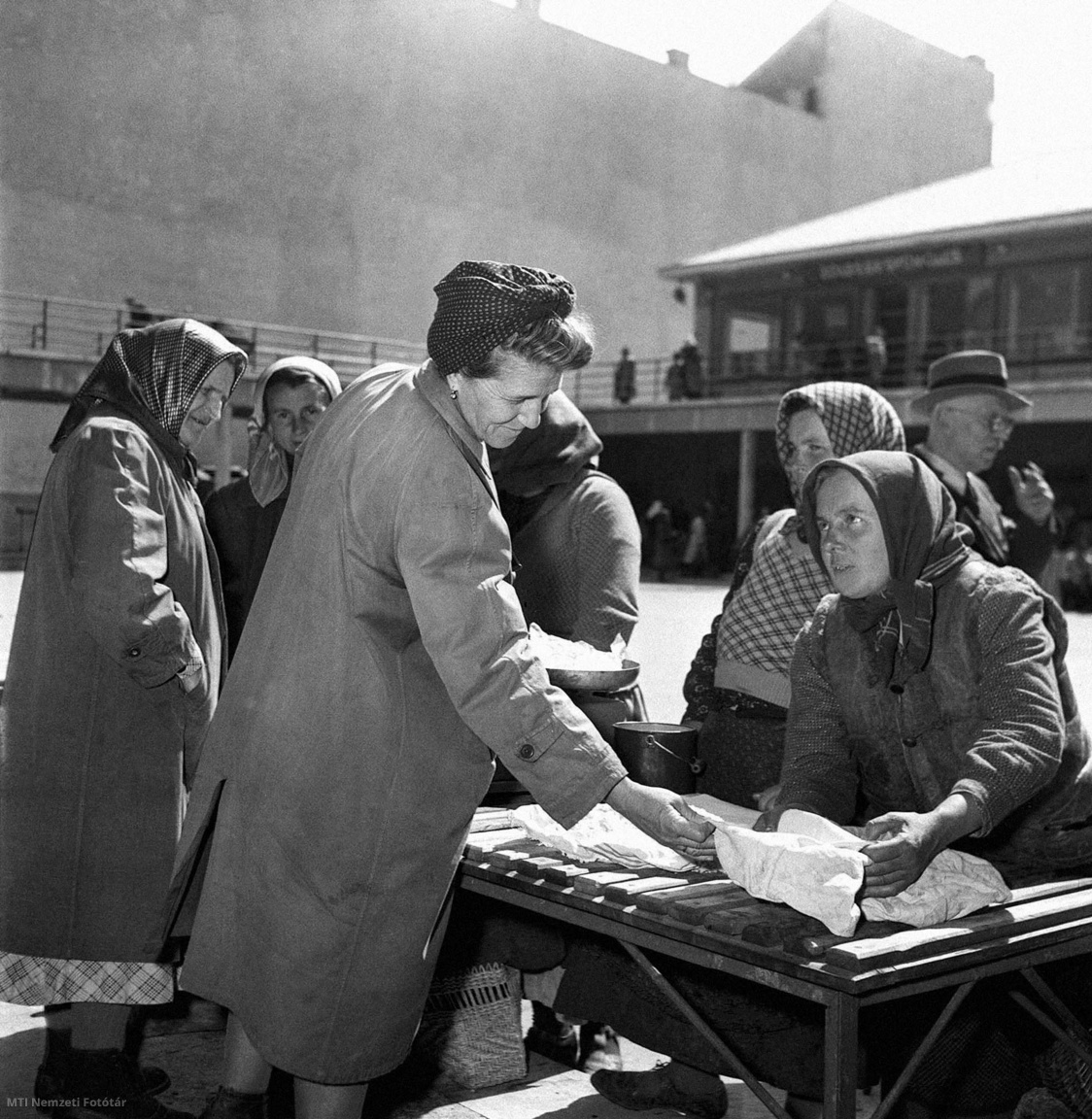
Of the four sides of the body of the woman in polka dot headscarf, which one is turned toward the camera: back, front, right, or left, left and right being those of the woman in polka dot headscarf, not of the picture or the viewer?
right

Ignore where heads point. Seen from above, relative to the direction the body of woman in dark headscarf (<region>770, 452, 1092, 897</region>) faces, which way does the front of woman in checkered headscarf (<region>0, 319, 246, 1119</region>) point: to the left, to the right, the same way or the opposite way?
the opposite way

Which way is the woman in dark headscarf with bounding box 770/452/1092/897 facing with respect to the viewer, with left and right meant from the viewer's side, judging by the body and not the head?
facing the viewer and to the left of the viewer

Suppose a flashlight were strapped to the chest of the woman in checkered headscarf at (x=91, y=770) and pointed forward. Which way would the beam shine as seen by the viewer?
to the viewer's right

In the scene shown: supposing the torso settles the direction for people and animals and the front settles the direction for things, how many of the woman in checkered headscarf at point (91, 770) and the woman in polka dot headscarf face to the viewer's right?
2

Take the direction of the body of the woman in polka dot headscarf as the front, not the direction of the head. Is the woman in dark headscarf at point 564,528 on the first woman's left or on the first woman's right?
on the first woman's left

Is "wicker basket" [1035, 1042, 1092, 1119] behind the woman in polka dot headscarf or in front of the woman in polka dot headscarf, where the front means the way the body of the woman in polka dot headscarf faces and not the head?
in front

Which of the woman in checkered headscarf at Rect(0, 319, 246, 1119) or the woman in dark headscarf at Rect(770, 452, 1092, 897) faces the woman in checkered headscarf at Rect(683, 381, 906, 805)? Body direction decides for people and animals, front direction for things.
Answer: the woman in checkered headscarf at Rect(0, 319, 246, 1119)

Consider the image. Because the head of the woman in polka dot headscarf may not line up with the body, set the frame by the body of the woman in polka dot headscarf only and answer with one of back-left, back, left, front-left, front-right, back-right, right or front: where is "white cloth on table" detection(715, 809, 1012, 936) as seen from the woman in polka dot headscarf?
front

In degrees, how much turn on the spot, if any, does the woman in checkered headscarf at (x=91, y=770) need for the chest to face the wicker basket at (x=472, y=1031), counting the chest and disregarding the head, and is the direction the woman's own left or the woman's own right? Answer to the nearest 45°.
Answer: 0° — they already face it

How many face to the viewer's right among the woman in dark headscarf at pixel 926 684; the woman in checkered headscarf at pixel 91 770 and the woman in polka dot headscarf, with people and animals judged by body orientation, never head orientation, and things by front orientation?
2
